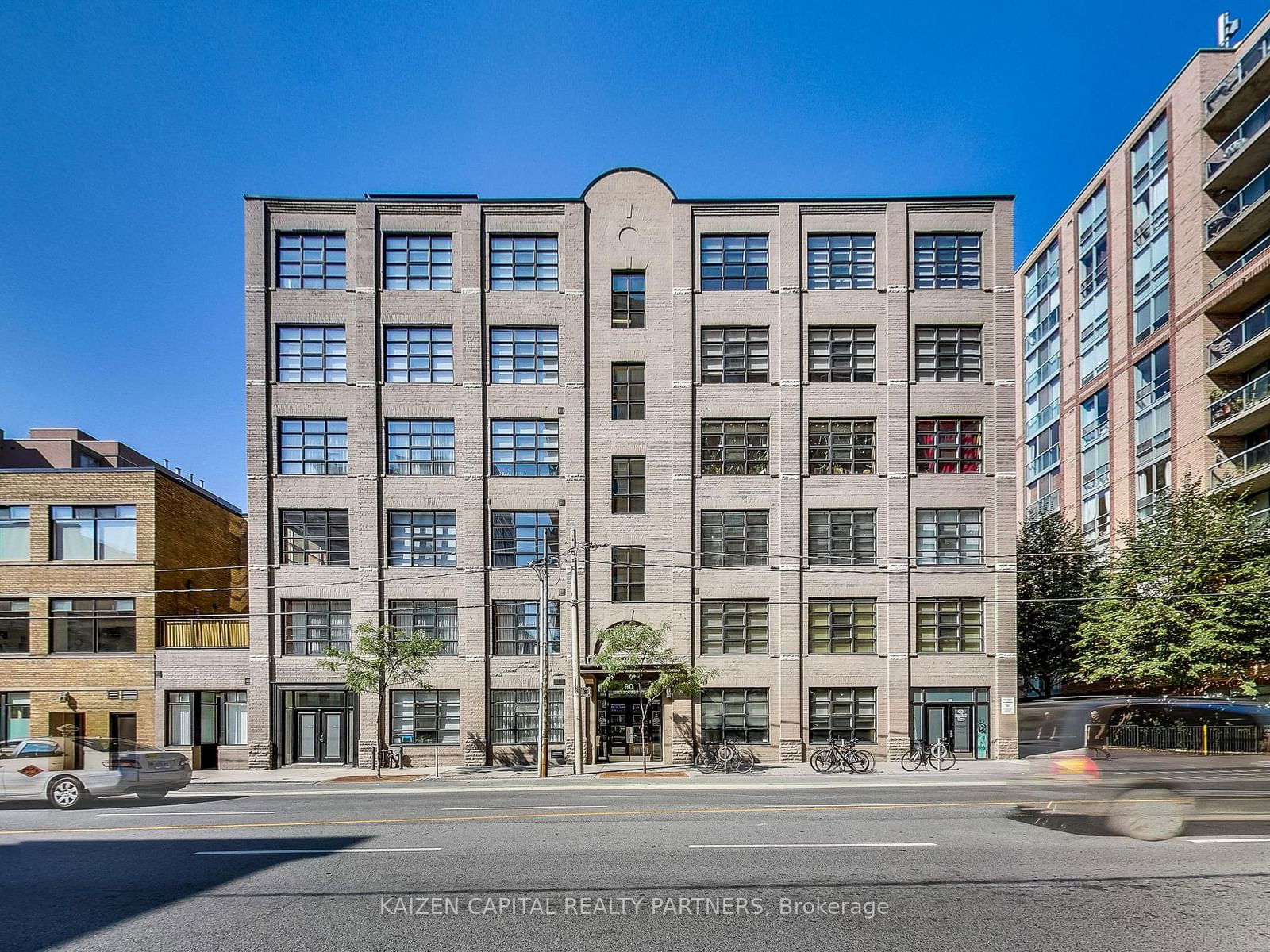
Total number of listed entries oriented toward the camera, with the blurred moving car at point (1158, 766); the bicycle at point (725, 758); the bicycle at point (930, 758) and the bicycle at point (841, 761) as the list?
0

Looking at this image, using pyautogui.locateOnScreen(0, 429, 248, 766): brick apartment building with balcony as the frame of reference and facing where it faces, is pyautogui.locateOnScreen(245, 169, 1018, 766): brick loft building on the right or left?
on its left

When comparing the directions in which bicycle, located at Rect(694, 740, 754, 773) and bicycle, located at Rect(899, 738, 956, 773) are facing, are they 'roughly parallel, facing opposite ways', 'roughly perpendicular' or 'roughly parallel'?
roughly parallel

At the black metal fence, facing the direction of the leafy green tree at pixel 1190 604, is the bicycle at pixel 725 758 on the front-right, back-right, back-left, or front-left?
back-left

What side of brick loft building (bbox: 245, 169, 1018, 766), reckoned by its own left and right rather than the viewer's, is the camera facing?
front

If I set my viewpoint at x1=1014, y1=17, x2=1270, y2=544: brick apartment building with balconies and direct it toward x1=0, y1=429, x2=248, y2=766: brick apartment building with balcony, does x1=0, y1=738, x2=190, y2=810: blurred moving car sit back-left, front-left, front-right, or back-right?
front-left

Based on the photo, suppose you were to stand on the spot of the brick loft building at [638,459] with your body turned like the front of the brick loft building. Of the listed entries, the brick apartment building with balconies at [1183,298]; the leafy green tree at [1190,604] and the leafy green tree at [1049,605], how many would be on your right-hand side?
0

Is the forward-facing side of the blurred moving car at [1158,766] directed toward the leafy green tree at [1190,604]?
no

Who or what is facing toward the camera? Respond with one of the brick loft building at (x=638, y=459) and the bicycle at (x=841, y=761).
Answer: the brick loft building
